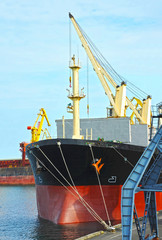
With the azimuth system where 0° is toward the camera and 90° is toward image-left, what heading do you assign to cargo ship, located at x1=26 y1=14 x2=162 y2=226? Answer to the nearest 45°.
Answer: approximately 45°
